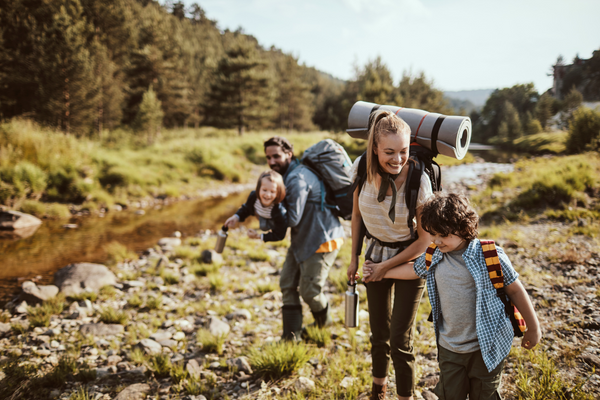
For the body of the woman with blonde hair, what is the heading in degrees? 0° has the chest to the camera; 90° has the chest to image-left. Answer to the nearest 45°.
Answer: approximately 0°

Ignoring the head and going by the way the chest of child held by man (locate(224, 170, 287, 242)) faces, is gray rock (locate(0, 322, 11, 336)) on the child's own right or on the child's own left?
on the child's own right

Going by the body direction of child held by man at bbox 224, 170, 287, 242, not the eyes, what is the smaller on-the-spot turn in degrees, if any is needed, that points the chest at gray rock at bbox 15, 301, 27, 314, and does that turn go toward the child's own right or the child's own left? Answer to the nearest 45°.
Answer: approximately 90° to the child's own right

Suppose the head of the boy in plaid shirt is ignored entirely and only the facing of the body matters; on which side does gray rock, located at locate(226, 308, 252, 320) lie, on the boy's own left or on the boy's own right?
on the boy's own right
